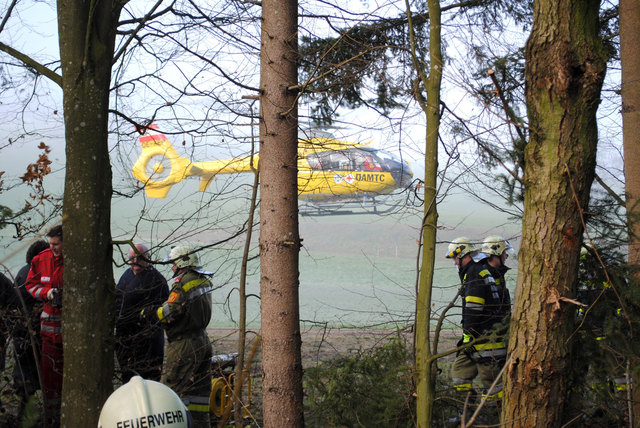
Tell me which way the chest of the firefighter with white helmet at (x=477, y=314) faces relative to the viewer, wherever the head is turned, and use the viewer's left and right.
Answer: facing to the left of the viewer

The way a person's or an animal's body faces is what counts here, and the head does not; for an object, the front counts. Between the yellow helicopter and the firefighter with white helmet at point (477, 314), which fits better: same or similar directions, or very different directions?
very different directions

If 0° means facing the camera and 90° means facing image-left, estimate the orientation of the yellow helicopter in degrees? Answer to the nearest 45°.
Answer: approximately 270°

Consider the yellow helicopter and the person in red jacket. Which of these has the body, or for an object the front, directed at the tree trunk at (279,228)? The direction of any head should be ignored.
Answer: the person in red jacket

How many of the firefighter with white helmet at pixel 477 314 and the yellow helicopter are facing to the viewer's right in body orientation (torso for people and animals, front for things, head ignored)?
1

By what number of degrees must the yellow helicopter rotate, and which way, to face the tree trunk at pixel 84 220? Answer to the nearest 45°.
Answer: approximately 135° to its right

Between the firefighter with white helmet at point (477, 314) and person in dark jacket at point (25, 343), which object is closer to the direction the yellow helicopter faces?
the firefighter with white helmet

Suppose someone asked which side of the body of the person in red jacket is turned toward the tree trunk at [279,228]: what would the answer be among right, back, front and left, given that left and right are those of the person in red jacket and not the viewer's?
front

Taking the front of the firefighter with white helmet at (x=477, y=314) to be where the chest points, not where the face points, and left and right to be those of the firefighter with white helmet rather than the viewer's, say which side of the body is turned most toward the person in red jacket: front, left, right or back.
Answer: front

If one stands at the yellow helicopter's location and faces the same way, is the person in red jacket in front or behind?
behind

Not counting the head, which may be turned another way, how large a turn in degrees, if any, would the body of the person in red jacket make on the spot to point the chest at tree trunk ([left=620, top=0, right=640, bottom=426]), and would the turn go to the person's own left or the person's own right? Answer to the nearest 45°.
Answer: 0° — they already face it

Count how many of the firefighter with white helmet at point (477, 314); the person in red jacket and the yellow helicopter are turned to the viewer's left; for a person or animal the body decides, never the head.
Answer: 1

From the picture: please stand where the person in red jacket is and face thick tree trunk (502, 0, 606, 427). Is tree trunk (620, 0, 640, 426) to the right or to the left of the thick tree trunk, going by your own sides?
left

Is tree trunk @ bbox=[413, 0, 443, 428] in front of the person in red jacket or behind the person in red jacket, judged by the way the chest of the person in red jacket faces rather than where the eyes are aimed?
in front
